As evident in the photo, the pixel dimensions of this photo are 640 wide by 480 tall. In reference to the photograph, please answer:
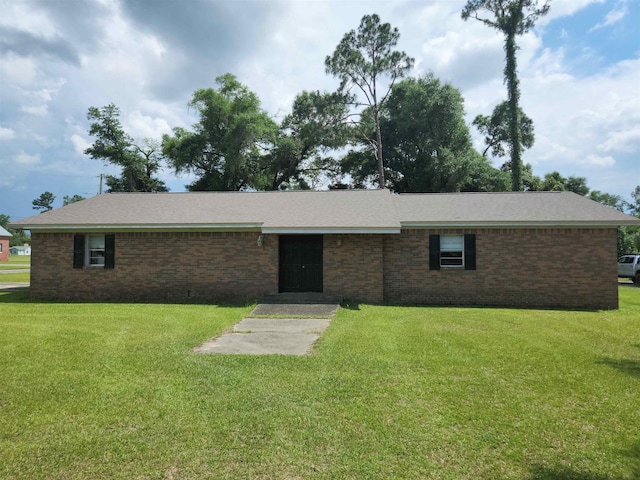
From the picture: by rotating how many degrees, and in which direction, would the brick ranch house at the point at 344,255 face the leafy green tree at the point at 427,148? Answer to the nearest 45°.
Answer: approximately 180°

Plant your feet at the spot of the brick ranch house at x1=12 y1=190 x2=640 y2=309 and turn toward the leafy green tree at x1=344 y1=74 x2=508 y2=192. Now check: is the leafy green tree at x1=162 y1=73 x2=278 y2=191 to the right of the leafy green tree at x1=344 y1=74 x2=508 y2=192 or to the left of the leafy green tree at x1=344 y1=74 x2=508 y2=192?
left

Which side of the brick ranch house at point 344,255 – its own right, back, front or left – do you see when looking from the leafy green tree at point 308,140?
back

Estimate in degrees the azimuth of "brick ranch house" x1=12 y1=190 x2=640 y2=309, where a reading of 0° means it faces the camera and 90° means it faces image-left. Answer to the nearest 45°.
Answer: approximately 0°

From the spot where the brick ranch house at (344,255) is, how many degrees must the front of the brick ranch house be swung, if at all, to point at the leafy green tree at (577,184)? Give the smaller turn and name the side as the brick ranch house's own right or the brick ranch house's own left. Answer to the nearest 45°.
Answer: approximately 135° to the brick ranch house's own left

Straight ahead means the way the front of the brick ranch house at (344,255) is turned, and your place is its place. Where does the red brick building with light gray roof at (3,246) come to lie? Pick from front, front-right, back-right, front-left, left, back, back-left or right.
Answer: back-right

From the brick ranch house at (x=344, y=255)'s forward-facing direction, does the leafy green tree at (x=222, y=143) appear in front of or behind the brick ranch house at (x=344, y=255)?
behind

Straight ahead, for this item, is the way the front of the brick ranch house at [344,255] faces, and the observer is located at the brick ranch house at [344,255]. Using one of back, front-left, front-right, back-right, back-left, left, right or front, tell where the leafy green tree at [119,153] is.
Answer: back-right

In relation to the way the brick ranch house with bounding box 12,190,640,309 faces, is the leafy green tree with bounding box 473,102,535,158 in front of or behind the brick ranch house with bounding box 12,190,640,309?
behind
